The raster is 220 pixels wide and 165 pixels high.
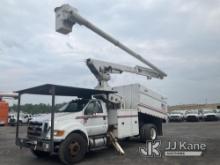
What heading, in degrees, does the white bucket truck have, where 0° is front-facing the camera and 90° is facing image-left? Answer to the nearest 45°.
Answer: approximately 45°

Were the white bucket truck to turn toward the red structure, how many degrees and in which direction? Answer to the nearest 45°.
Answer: approximately 90° to its right
